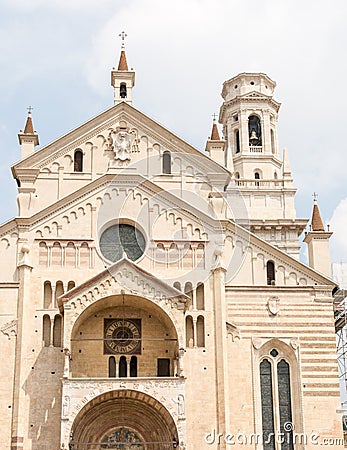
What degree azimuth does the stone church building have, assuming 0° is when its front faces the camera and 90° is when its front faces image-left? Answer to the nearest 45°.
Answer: approximately 0°
